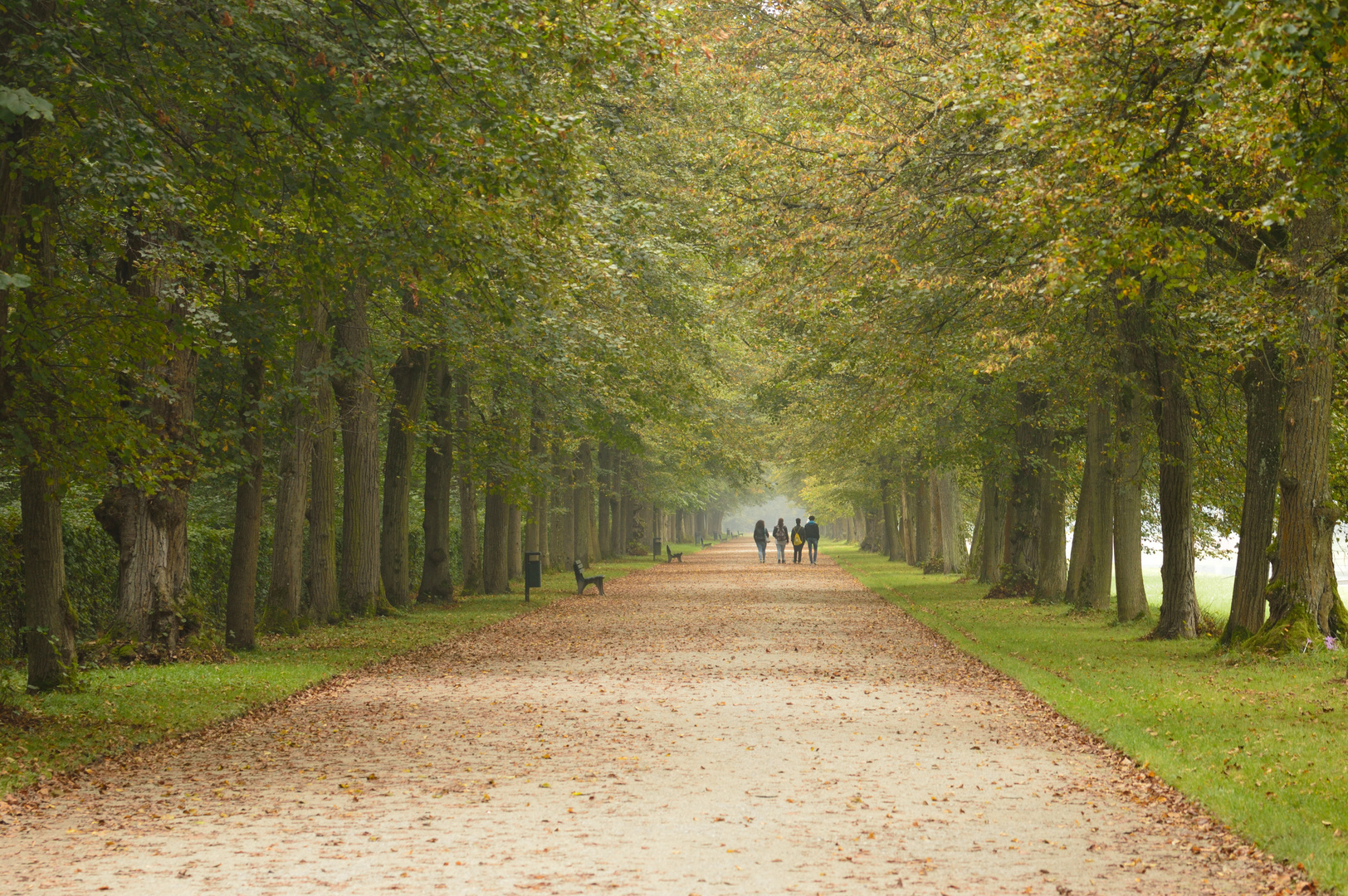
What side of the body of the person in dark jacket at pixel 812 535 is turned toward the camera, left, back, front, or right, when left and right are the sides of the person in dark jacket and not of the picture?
back

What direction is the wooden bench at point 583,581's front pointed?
to the viewer's right

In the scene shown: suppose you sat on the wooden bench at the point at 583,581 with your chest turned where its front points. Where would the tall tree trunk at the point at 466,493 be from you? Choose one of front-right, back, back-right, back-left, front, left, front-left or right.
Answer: back

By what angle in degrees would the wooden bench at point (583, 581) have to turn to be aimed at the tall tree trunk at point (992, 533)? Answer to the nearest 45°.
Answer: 0° — it already faces it

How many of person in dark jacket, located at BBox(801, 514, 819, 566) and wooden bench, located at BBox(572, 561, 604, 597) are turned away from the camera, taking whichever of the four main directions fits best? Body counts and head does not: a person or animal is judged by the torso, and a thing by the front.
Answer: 1

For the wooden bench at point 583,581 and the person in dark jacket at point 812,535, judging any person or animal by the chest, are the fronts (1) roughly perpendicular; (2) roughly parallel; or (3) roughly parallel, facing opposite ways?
roughly perpendicular

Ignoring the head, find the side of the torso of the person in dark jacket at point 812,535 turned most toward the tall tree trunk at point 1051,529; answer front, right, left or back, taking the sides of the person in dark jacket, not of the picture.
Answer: back

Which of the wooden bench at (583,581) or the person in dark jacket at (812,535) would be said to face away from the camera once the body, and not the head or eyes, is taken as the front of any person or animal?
the person in dark jacket

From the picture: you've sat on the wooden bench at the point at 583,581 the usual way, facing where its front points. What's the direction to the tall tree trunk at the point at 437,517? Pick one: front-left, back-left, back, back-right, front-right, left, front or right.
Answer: back-right

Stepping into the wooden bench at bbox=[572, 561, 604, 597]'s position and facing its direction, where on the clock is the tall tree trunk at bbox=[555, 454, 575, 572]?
The tall tree trunk is roughly at 9 o'clock from the wooden bench.

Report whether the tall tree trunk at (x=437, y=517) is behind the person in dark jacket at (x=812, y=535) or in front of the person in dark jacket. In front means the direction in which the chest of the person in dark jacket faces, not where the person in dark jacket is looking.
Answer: behind
